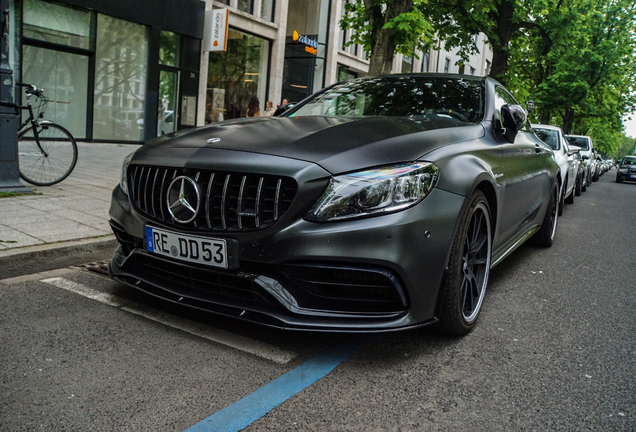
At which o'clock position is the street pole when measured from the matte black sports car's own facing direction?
The street pole is roughly at 3 o'clock from the matte black sports car.

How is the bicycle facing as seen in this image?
to the viewer's right

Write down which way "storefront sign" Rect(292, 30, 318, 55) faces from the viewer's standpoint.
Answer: facing the viewer and to the right of the viewer

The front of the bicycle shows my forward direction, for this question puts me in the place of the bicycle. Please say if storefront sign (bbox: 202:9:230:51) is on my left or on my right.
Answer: on my left

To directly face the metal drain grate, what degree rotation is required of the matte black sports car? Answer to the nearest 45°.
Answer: approximately 90° to its right

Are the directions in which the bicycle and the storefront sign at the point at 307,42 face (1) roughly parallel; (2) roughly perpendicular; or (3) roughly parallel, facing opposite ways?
roughly perpendicular

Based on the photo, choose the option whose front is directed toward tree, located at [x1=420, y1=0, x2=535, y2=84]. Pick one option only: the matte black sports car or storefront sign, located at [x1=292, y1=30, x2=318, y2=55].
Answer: the storefront sign

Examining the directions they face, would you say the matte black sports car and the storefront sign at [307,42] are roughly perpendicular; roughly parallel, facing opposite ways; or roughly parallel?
roughly perpendicular

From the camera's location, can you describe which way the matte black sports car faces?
facing the viewer and to the left of the viewer

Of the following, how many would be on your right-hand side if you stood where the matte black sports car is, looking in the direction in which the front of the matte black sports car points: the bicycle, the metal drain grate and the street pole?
3

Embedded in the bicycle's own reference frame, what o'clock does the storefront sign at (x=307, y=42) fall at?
The storefront sign is roughly at 10 o'clock from the bicycle.

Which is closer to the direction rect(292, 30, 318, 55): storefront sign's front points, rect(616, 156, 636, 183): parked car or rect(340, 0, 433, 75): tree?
the tree
